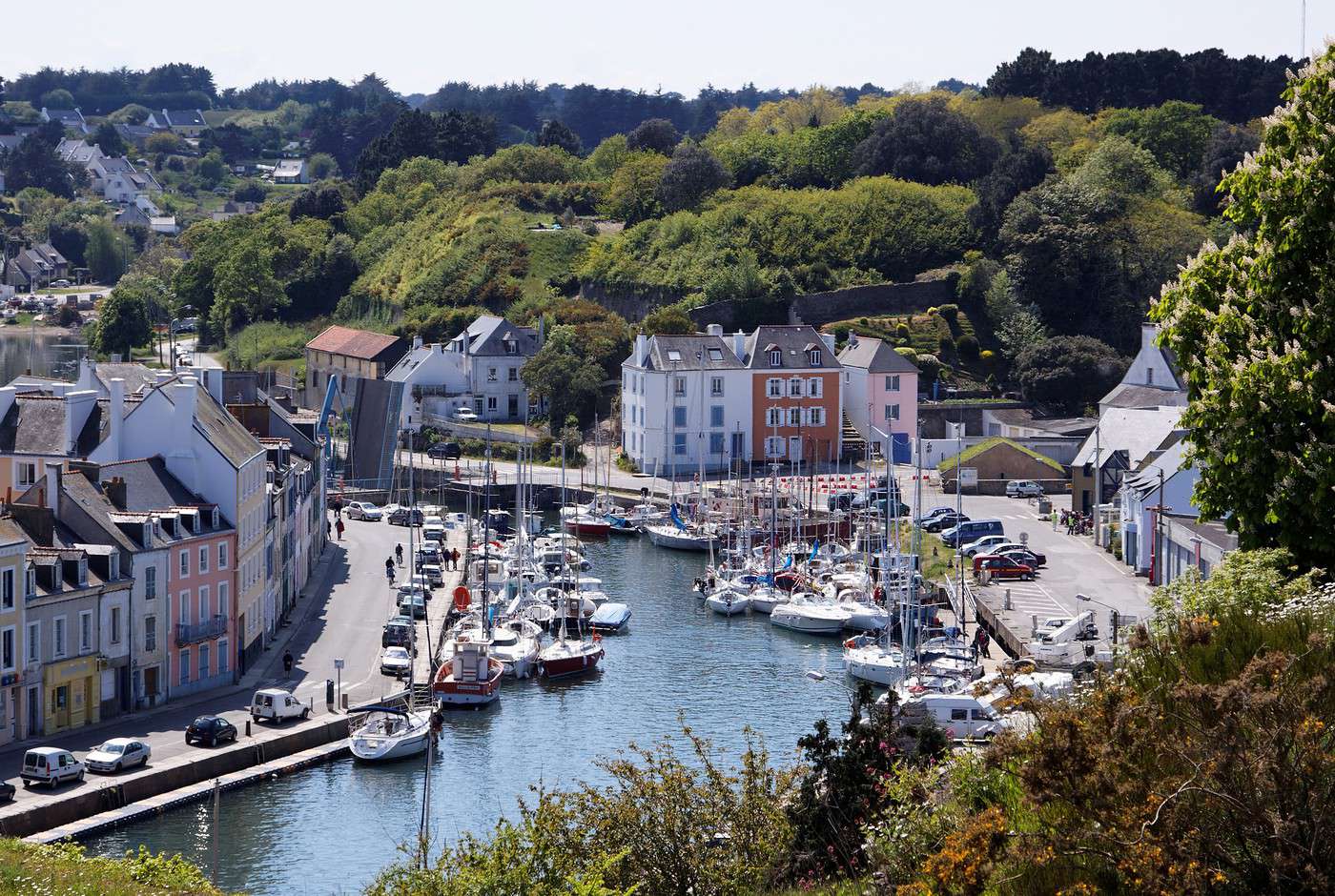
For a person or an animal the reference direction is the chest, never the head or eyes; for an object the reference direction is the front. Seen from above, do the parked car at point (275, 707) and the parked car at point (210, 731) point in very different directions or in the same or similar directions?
same or similar directions

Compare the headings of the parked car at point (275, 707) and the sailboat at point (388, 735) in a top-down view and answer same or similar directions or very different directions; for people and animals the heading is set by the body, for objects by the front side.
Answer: same or similar directions

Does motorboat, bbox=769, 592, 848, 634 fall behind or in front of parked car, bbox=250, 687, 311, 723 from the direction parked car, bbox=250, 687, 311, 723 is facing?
in front

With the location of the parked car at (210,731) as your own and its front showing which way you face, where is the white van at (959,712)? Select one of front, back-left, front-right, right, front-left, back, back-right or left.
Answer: front-right

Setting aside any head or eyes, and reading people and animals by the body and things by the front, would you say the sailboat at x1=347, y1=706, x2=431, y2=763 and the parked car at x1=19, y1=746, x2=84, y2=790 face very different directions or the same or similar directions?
same or similar directions

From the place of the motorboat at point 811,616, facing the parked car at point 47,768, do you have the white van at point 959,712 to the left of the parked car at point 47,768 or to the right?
left

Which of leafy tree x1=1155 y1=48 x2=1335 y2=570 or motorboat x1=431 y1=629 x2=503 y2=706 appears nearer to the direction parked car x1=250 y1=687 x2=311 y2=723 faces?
the motorboat
